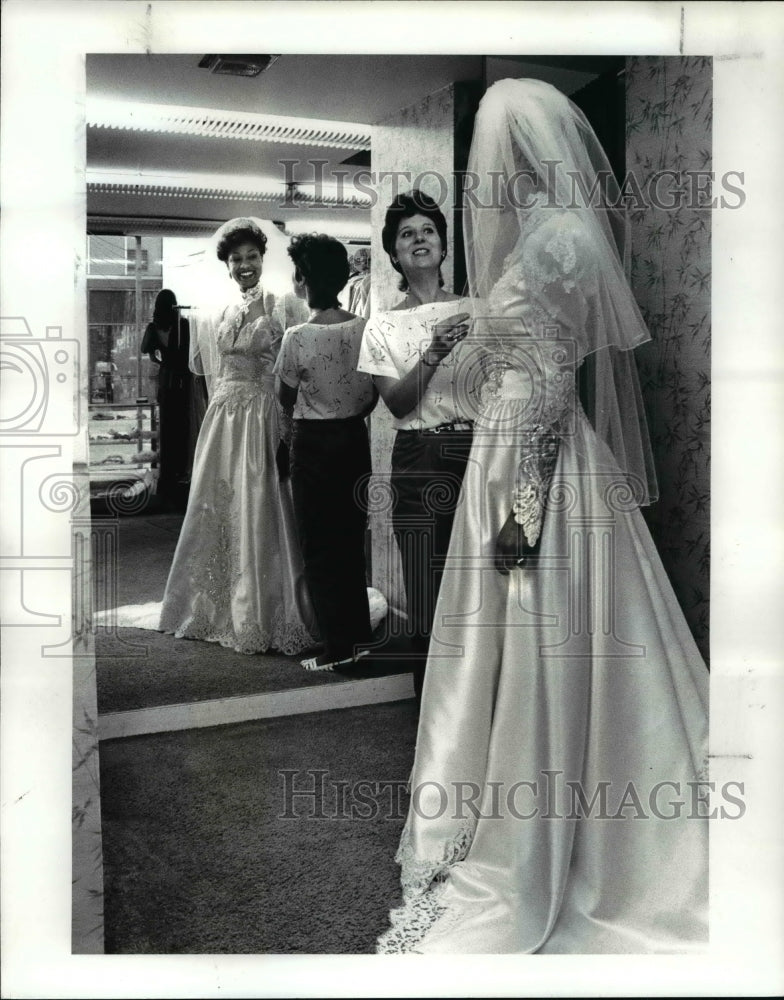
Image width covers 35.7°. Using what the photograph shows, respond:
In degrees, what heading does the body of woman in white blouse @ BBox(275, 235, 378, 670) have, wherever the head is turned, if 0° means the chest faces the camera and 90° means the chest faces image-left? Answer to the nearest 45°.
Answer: approximately 135°
